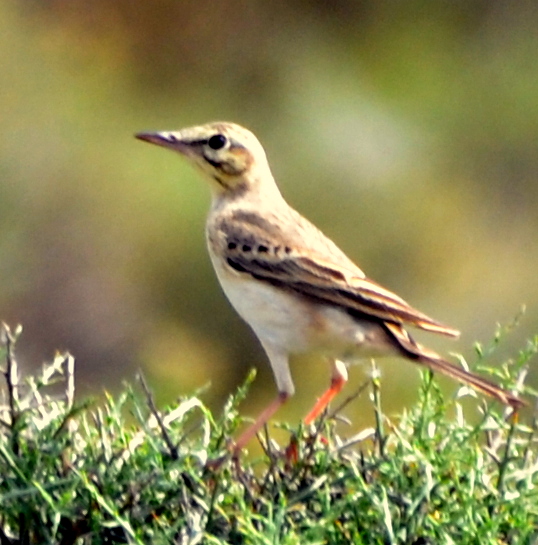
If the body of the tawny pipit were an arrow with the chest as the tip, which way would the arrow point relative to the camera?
to the viewer's left
